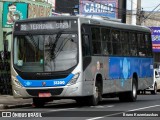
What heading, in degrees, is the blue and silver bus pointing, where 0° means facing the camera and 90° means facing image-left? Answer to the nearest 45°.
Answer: approximately 45°

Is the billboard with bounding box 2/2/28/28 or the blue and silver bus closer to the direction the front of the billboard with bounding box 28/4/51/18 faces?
the blue and silver bus

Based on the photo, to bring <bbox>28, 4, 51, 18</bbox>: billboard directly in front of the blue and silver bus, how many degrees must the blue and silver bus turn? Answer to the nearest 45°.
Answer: approximately 135° to its right

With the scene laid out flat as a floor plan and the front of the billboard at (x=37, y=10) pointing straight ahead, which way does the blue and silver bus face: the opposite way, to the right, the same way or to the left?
to the right

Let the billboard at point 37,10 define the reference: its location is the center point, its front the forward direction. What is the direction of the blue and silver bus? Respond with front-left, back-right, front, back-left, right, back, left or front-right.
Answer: front-right

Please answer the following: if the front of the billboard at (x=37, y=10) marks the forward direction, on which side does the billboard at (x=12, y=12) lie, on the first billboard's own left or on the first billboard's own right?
on the first billboard's own right

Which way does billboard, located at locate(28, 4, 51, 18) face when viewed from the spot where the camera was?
facing the viewer and to the right of the viewer
